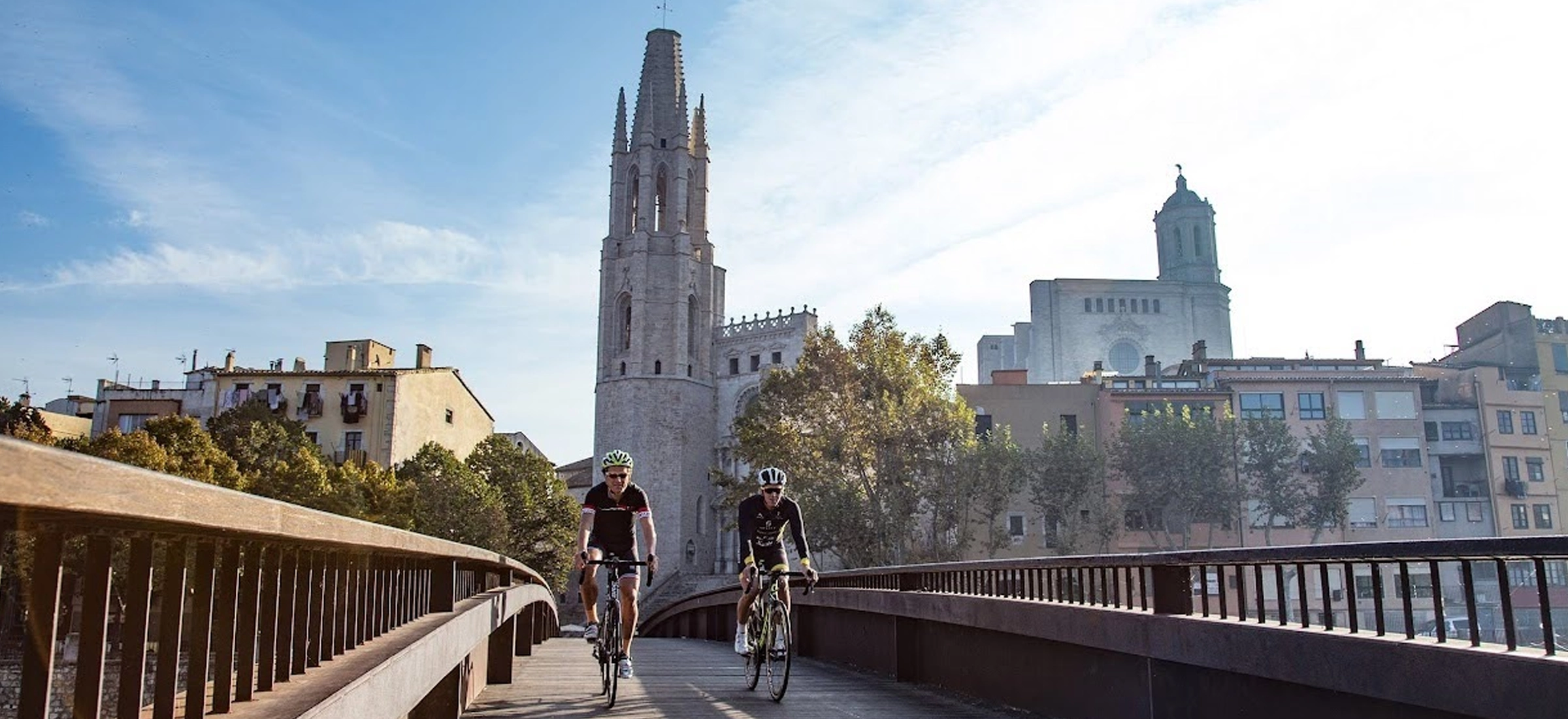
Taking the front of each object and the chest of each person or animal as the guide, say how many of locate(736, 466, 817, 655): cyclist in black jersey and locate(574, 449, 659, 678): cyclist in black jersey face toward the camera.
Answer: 2

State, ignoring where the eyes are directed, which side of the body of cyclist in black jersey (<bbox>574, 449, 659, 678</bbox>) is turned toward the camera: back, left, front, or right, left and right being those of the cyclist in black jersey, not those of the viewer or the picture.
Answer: front

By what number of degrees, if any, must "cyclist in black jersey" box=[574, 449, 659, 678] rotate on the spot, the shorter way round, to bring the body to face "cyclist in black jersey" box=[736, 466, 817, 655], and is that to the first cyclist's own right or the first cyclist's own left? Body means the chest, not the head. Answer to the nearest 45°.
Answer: approximately 90° to the first cyclist's own left

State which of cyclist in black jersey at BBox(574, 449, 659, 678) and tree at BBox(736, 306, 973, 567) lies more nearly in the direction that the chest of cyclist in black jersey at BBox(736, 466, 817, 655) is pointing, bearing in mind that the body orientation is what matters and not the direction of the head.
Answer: the cyclist in black jersey

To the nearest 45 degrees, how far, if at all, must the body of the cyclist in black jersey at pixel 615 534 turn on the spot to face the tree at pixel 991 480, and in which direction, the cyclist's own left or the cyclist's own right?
approximately 135° to the cyclist's own left

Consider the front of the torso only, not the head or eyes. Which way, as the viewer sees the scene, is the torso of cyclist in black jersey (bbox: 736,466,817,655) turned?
toward the camera

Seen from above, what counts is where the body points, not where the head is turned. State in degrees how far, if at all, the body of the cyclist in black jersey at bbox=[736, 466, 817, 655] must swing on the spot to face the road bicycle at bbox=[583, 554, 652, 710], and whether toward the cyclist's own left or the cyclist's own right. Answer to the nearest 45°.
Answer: approximately 45° to the cyclist's own right

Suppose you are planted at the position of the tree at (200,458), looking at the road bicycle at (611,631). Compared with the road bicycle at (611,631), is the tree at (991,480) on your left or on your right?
left
